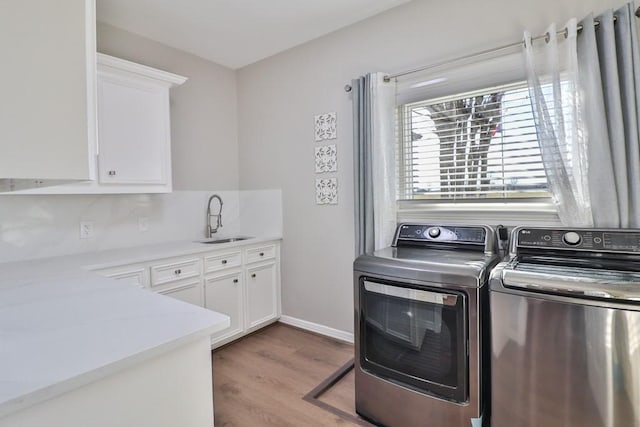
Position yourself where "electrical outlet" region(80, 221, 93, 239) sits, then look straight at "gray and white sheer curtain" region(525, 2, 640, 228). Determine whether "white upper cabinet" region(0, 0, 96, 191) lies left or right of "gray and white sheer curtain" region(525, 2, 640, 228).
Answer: right

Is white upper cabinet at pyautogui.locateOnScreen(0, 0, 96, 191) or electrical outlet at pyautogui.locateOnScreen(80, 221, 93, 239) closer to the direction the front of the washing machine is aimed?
the white upper cabinet

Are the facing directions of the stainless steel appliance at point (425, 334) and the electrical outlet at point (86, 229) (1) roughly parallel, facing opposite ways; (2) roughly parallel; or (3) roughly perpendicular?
roughly perpendicular

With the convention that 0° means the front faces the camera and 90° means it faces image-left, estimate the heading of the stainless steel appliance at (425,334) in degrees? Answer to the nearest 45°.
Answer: approximately 45°

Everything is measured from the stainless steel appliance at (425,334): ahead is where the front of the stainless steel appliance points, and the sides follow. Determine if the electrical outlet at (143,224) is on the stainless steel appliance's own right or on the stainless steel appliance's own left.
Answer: on the stainless steel appliance's own right

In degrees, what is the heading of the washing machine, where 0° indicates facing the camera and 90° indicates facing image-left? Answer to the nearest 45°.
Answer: approximately 0°

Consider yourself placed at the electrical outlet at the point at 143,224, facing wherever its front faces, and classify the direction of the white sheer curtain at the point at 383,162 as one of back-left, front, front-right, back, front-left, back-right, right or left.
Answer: front-left
